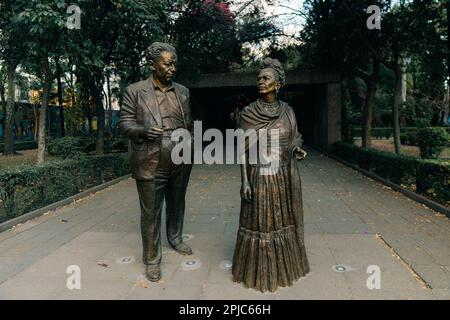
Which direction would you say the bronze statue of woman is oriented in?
toward the camera

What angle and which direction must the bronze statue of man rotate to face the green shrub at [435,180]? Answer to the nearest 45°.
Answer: approximately 90° to its left

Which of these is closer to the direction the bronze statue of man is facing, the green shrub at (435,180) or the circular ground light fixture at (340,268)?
the circular ground light fixture

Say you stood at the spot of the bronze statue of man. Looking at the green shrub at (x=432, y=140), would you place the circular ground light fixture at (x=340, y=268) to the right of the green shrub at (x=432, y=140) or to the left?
right

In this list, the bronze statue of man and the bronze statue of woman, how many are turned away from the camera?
0

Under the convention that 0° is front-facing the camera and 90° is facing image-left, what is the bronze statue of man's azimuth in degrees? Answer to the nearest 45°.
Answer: approximately 315°
